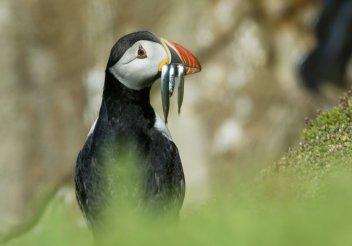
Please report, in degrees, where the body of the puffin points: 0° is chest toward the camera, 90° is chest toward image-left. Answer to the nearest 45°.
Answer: approximately 225°
